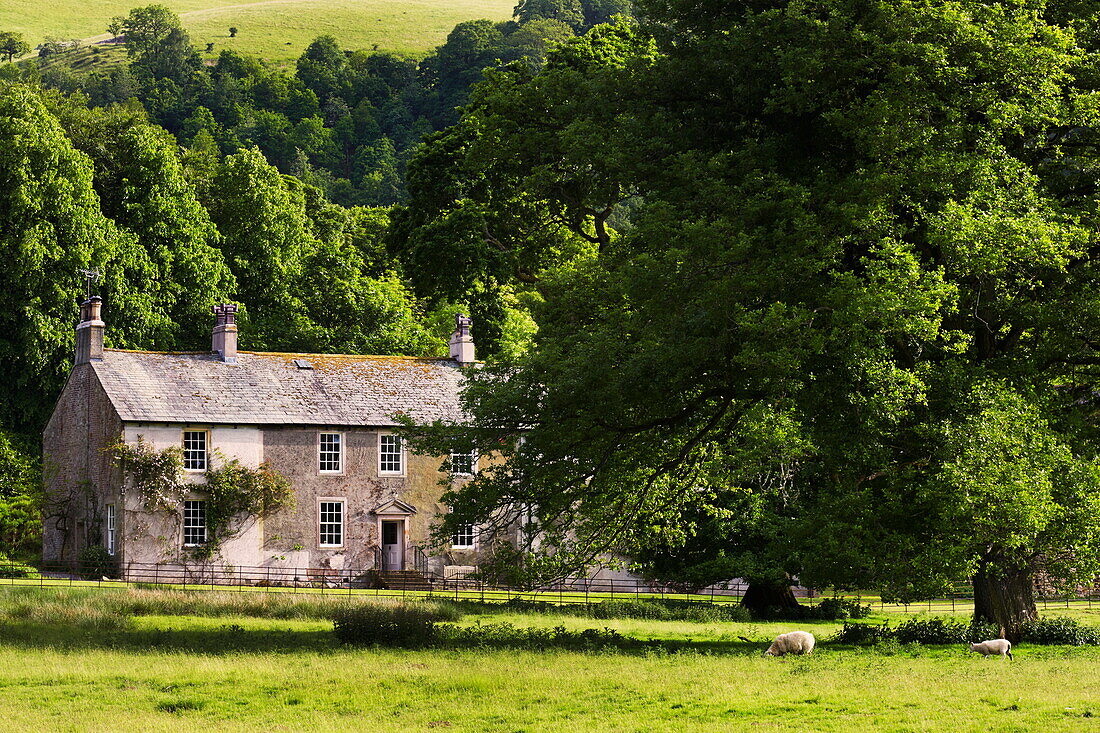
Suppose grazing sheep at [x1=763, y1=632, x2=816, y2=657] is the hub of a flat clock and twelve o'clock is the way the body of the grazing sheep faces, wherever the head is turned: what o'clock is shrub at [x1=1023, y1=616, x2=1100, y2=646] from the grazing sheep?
The shrub is roughly at 5 o'clock from the grazing sheep.

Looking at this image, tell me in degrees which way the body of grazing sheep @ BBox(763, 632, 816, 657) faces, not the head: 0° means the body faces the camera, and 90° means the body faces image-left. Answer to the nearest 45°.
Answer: approximately 90°

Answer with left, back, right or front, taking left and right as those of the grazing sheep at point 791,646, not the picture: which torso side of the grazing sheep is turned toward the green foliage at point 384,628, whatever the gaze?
front

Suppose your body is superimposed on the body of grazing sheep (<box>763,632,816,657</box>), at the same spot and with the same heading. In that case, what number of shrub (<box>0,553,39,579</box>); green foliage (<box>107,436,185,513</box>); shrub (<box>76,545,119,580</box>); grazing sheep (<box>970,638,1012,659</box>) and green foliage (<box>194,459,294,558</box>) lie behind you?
1

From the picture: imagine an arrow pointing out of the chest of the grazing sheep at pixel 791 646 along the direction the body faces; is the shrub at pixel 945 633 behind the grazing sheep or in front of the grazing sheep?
behind

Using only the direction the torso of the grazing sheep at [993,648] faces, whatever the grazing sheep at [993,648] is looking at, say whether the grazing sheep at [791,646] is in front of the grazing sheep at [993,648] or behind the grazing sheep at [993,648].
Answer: in front

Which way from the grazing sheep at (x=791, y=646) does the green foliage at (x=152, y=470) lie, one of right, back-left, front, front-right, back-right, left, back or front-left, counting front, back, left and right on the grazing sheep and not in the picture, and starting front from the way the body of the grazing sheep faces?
front-right

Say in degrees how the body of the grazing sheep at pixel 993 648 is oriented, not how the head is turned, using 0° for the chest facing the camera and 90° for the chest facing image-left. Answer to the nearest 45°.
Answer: approximately 90°

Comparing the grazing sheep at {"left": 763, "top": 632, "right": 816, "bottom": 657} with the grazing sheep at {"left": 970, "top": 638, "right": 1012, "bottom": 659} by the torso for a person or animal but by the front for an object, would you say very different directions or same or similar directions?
same or similar directions

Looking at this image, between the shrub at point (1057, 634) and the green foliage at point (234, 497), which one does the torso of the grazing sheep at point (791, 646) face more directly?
the green foliage

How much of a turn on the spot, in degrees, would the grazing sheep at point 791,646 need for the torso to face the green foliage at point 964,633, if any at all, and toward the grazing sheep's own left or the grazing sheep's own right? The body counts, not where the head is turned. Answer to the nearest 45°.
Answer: approximately 135° to the grazing sheep's own right

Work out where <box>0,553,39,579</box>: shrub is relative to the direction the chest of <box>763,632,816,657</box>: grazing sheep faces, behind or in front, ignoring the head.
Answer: in front

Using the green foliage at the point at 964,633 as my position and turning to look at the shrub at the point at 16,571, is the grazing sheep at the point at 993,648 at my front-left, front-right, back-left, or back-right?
back-left

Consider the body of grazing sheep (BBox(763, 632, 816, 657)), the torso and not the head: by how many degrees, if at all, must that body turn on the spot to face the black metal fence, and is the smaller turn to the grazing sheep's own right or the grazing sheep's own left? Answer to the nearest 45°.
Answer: approximately 45° to the grazing sheep's own right

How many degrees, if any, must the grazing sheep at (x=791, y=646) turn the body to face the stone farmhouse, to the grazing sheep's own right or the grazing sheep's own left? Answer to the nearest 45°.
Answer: approximately 45° to the grazing sheep's own right
